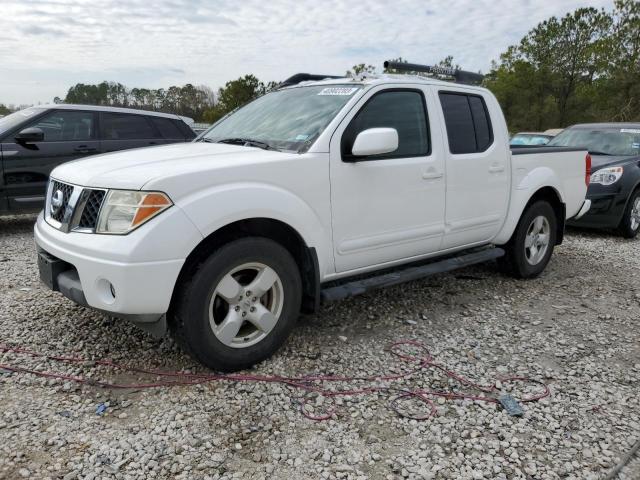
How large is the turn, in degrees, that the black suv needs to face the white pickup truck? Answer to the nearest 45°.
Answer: approximately 90° to its left

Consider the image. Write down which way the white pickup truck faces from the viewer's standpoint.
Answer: facing the viewer and to the left of the viewer

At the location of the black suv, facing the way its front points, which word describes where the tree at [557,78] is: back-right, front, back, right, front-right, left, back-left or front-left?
back-right

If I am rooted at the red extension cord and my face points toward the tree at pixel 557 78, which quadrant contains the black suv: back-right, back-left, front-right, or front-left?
front-left

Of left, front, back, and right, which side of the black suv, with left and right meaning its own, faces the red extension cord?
left

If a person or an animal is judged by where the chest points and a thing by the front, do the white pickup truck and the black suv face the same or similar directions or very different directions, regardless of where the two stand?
same or similar directions

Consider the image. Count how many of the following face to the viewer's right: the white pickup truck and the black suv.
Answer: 0

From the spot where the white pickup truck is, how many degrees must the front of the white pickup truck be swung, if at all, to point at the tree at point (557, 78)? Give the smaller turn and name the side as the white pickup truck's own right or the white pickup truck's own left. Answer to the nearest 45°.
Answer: approximately 180°

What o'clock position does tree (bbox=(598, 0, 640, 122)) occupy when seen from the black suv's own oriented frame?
The tree is roughly at 5 o'clock from the black suv.

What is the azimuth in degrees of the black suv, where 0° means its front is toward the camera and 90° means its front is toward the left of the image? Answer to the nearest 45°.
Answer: approximately 90°

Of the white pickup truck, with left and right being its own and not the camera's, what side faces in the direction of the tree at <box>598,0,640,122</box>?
back
